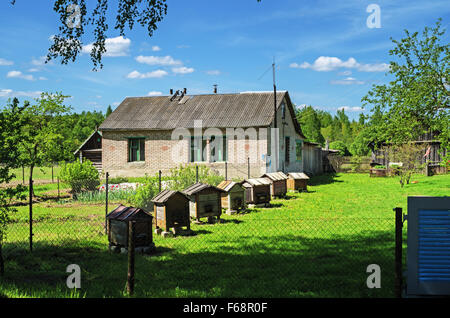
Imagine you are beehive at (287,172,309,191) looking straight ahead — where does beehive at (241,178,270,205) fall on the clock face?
beehive at (241,178,270,205) is roughly at 2 o'clock from beehive at (287,172,309,191).

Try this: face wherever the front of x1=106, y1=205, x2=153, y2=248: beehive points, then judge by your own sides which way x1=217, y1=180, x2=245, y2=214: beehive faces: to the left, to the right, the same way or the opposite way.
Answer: the same way

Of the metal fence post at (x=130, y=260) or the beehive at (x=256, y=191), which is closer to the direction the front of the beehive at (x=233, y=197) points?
the metal fence post

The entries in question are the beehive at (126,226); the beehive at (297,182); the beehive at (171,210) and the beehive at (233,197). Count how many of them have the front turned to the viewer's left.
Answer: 0

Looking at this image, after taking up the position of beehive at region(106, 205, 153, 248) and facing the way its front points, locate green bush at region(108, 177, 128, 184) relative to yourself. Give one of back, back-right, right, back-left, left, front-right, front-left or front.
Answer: back-left

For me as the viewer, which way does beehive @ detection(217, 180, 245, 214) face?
facing the viewer and to the right of the viewer

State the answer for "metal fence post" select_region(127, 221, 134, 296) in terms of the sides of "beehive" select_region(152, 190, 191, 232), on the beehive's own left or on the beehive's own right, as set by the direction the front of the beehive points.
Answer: on the beehive's own right

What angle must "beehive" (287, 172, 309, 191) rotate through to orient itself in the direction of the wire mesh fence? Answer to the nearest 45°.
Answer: approximately 45° to its right

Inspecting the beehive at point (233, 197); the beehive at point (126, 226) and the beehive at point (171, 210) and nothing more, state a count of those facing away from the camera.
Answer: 0

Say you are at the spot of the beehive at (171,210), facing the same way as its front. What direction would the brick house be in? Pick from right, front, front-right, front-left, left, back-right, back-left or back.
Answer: back-left

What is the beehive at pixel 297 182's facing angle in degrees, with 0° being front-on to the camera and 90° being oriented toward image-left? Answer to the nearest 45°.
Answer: approximately 315°

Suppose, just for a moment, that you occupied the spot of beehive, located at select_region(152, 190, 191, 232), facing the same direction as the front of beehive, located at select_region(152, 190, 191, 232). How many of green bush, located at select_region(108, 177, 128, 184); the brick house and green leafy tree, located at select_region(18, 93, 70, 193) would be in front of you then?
0

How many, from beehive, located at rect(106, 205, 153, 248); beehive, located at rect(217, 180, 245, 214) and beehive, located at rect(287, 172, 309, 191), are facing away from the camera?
0

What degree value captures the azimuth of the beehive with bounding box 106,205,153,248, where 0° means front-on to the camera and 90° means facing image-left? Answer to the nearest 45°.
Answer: approximately 315°

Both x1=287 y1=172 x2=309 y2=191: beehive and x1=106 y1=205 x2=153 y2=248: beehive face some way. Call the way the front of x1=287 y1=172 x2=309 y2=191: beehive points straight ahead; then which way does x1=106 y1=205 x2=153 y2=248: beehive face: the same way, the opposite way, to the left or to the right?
the same way

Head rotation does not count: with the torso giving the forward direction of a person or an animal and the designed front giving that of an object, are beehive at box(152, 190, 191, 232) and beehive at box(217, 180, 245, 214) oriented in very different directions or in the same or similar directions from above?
same or similar directions

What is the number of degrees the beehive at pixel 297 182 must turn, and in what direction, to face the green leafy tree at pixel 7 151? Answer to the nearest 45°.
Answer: approximately 45° to its right
